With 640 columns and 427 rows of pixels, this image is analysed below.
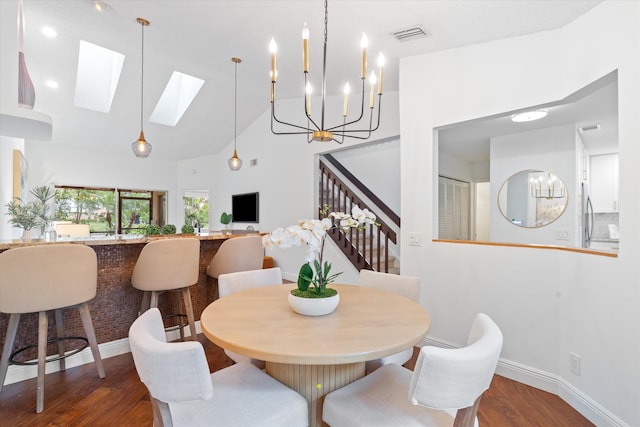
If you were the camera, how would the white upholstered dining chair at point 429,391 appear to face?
facing away from the viewer and to the left of the viewer

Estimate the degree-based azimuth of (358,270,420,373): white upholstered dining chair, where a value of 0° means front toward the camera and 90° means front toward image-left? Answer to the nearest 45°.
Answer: approximately 45°

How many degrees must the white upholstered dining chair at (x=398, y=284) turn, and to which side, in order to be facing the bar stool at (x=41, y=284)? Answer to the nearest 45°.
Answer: approximately 45° to its right

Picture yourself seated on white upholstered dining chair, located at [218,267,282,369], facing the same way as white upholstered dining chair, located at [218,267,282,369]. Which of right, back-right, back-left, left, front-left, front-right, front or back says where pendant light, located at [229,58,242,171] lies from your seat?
back-left

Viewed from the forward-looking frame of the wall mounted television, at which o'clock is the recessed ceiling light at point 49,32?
The recessed ceiling light is roughly at 12 o'clock from the wall mounted television.

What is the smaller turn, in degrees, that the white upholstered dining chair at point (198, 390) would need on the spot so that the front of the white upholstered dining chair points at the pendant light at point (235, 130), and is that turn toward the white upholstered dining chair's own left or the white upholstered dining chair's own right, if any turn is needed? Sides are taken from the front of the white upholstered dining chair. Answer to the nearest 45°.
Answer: approximately 45° to the white upholstered dining chair's own left

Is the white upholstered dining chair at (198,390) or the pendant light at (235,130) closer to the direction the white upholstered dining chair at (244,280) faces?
the white upholstered dining chair

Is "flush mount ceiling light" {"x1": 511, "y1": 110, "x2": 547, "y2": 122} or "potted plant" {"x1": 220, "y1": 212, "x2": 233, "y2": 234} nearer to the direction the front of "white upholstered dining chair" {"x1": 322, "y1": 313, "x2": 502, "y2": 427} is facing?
the potted plant

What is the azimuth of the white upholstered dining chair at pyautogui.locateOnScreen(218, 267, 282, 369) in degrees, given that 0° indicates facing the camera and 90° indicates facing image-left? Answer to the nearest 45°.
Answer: approximately 315°

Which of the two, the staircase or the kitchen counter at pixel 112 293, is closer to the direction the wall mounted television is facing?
the kitchen counter

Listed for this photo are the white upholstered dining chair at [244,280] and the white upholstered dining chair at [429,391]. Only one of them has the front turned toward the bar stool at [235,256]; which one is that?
the white upholstered dining chair at [429,391]

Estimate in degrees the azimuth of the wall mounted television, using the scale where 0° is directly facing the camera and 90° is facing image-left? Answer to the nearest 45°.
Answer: approximately 45°

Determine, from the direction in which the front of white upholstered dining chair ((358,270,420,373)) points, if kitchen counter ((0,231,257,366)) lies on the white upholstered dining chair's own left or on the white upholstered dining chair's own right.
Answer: on the white upholstered dining chair's own right
